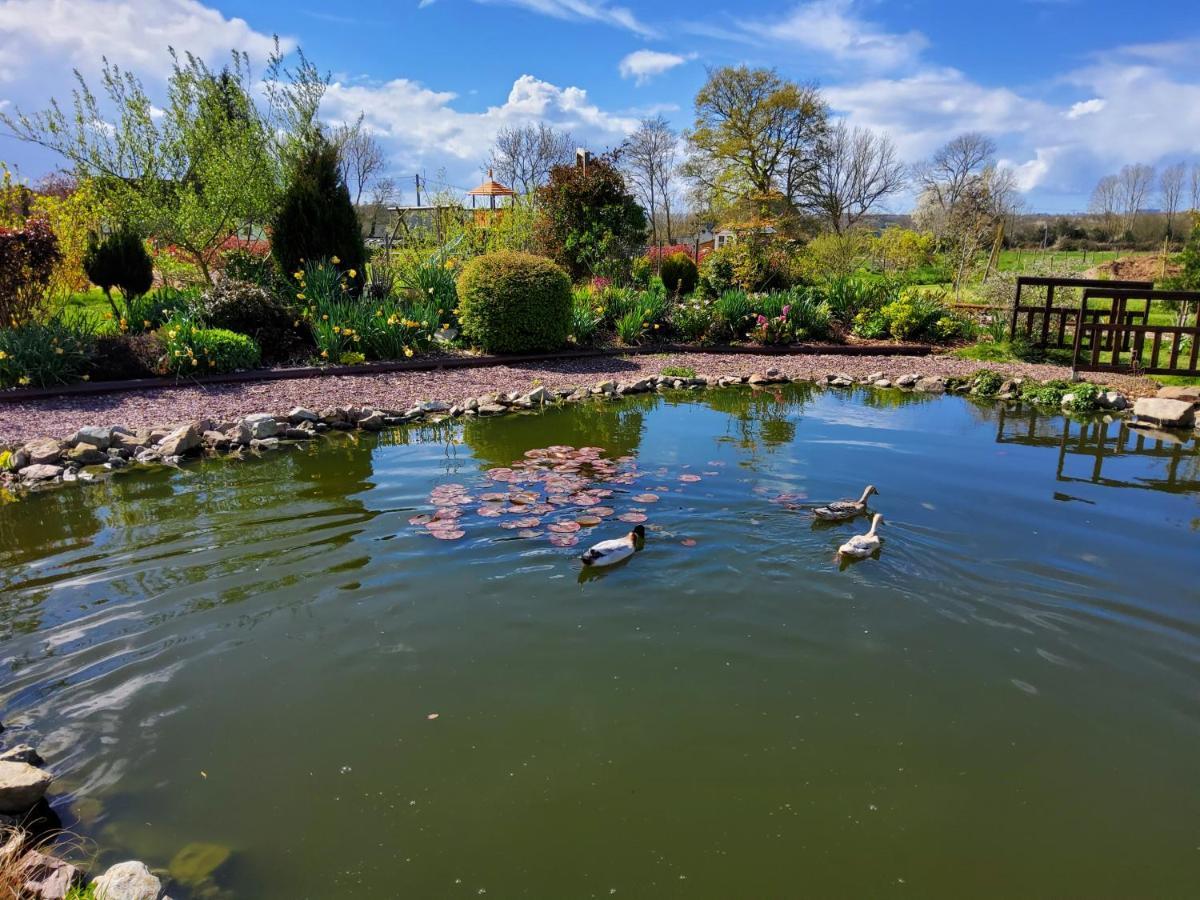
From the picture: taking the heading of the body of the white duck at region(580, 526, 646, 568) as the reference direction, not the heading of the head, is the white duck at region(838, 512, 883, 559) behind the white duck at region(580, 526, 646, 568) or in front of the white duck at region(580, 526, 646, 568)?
in front

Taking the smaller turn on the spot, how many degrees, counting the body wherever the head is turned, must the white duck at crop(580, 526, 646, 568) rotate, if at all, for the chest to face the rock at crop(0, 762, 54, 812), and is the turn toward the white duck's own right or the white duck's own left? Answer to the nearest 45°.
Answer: approximately 180°

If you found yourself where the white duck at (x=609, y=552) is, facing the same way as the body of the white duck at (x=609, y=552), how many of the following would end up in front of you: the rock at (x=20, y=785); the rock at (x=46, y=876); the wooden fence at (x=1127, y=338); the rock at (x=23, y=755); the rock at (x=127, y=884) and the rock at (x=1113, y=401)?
2

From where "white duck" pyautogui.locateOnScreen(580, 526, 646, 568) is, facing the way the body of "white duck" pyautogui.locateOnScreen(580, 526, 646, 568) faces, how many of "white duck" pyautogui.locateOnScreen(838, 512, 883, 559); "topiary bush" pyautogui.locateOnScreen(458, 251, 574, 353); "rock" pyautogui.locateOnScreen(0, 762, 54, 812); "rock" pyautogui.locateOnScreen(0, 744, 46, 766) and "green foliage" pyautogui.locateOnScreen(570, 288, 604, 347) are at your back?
2

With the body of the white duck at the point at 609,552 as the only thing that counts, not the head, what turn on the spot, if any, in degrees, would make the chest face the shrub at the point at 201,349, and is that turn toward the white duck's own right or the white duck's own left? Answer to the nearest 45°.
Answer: approximately 90° to the white duck's own left

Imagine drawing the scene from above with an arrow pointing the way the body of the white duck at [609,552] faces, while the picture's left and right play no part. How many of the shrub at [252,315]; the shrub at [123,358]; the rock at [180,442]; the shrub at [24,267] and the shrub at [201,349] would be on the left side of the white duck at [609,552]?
5

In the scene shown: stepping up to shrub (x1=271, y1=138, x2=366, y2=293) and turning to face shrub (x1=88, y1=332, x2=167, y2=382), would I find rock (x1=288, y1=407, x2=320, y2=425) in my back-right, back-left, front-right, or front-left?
front-left

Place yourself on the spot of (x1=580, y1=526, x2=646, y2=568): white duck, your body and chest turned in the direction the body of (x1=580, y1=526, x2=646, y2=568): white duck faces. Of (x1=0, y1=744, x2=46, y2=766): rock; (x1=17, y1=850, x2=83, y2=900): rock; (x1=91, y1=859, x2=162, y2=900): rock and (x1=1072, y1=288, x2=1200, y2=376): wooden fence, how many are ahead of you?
1

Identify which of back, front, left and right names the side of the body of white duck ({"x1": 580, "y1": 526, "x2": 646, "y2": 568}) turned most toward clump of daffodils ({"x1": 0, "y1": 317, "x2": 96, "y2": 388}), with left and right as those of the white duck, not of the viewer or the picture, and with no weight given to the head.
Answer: left

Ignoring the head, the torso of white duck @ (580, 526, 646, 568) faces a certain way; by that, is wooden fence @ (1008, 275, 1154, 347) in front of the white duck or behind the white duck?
in front

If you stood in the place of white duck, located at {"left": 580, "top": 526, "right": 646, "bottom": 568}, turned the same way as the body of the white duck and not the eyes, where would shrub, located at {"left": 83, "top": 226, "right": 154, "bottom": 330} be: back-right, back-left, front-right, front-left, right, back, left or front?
left

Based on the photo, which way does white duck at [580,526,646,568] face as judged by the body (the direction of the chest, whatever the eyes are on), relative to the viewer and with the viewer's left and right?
facing away from the viewer and to the right of the viewer

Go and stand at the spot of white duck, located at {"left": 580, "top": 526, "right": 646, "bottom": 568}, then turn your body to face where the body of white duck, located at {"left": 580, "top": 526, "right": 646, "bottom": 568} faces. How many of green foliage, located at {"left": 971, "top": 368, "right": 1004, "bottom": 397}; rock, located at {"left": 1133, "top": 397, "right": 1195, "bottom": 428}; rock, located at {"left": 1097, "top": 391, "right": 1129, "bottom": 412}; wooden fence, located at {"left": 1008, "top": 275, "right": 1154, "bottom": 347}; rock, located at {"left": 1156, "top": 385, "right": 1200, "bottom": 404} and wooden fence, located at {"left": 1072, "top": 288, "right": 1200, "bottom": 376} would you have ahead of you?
6

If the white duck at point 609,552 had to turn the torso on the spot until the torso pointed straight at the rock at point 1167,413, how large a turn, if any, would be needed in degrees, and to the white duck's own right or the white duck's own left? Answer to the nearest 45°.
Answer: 0° — it already faces it

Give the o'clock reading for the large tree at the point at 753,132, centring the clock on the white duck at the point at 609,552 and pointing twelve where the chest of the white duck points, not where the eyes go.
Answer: The large tree is roughly at 11 o'clock from the white duck.

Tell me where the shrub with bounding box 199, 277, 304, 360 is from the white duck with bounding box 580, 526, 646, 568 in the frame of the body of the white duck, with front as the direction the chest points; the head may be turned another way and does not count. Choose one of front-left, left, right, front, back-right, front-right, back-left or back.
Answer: left

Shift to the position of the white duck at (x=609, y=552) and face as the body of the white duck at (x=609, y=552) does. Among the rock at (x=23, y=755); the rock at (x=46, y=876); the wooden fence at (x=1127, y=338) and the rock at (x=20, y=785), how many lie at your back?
3

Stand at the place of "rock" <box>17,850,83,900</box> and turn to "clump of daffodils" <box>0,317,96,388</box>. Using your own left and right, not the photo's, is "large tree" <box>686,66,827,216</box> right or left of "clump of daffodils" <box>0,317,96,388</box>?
right

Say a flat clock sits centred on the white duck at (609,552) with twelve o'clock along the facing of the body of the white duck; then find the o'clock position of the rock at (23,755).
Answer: The rock is roughly at 6 o'clock from the white duck.

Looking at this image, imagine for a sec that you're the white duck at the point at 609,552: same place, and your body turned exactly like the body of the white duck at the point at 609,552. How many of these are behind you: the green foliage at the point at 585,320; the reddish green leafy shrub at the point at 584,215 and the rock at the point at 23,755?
1

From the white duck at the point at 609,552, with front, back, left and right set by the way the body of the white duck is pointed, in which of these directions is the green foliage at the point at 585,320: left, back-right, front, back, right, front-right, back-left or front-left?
front-left

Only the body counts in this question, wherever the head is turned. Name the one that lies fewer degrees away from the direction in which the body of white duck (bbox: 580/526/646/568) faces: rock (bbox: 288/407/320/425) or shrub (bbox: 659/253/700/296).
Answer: the shrub

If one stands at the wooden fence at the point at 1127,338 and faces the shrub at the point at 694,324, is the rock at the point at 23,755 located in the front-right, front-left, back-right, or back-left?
front-left
